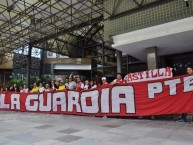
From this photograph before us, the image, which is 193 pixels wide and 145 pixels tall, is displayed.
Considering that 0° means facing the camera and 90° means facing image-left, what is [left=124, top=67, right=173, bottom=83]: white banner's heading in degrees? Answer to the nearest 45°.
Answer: approximately 0°
